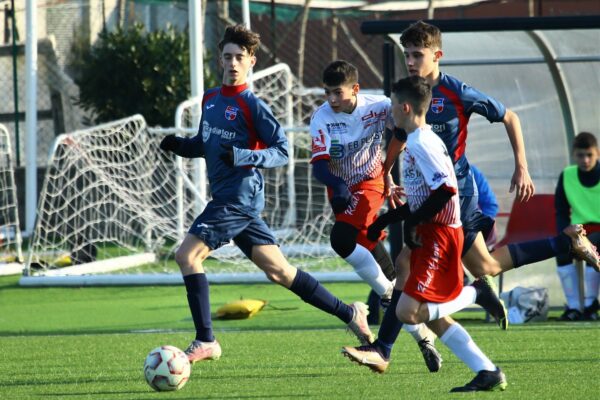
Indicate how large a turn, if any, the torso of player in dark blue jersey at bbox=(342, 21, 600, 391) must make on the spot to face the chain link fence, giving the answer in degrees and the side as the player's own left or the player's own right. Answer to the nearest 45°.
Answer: approximately 90° to the player's own right

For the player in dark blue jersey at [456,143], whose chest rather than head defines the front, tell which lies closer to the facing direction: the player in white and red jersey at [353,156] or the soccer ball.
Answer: the soccer ball

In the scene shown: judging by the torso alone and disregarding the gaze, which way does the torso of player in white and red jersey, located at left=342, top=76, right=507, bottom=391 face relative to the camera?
to the viewer's left

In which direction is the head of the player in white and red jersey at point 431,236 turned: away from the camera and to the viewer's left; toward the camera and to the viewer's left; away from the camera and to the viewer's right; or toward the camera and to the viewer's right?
away from the camera and to the viewer's left

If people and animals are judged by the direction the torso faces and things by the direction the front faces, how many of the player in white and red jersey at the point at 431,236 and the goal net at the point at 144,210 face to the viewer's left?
1

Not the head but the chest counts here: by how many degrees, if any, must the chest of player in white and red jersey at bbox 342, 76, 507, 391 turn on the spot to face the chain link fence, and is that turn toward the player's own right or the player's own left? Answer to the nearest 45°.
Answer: approximately 90° to the player's own right
